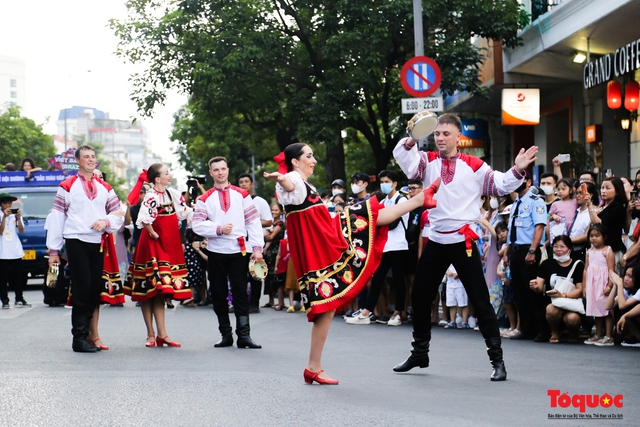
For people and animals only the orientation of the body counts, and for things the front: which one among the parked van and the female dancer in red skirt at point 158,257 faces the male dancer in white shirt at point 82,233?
the parked van

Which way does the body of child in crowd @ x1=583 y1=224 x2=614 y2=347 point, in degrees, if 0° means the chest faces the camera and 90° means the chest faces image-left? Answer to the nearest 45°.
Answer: approximately 45°

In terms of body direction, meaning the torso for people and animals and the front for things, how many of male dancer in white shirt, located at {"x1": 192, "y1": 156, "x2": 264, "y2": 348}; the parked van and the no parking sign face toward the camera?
3

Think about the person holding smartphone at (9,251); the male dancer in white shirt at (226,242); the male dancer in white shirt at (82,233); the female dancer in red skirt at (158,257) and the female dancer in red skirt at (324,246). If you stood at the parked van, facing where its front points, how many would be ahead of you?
5

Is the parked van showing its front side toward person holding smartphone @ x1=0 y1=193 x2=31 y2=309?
yes

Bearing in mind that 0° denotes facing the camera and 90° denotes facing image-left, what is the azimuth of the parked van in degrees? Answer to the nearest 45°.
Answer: approximately 0°

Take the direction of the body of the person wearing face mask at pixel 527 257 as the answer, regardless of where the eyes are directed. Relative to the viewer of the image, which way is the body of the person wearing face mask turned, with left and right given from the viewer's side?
facing the viewer and to the left of the viewer

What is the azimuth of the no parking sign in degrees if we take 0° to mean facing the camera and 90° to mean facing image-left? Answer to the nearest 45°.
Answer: approximately 0°

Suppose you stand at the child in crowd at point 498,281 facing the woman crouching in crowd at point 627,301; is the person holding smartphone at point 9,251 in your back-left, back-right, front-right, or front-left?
back-right

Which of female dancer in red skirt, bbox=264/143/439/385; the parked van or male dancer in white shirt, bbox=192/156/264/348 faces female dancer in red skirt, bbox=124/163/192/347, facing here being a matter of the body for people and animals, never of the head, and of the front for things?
the parked van

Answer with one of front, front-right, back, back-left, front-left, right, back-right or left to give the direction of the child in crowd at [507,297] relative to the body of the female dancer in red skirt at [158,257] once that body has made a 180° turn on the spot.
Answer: back-right
